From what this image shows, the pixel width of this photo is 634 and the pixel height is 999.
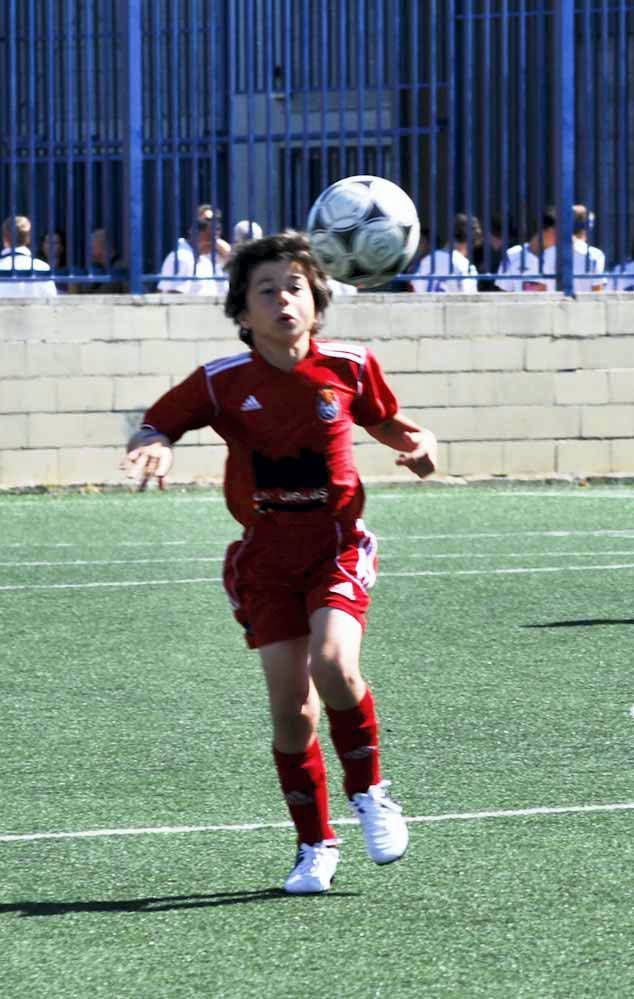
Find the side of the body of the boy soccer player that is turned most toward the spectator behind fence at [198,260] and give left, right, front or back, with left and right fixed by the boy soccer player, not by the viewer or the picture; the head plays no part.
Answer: back

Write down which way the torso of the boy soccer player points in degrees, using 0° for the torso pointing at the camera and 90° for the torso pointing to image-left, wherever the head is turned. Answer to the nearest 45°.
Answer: approximately 0°

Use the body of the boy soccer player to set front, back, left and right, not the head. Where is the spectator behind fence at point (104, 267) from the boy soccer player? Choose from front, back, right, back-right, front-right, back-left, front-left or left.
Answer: back

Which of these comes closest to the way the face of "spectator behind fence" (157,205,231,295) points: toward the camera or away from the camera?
toward the camera

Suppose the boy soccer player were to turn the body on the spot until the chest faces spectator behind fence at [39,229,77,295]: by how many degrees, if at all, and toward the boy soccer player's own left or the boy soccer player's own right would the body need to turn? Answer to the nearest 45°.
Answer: approximately 180°

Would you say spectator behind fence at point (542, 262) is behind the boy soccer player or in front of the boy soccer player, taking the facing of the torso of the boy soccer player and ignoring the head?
behind

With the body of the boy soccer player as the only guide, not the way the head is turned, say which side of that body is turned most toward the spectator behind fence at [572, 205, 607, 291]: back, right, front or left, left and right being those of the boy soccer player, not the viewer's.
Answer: back

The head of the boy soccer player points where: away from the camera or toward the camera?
toward the camera

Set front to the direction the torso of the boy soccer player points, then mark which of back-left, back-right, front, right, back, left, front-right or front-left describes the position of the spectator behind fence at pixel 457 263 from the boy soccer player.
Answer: back

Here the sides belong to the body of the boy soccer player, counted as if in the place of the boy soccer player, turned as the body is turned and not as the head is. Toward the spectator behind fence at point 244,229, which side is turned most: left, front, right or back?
back

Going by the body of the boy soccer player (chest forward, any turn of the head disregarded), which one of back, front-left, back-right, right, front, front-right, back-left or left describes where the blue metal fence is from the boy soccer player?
back
